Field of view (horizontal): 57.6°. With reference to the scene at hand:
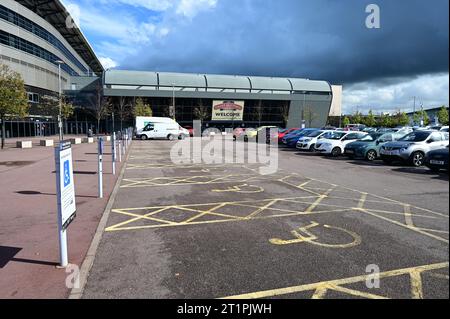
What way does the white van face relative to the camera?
to the viewer's left

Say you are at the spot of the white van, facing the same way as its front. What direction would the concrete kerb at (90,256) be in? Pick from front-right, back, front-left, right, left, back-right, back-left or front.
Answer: left

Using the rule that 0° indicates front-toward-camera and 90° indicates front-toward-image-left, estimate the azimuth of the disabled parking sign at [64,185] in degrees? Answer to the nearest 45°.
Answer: approximately 315°

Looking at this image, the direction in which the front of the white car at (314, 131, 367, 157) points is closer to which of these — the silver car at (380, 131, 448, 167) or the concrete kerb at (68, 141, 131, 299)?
the concrete kerb

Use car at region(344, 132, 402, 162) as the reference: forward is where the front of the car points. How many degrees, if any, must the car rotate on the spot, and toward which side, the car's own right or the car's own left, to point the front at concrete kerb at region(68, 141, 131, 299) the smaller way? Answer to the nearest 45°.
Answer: approximately 45° to the car's own left

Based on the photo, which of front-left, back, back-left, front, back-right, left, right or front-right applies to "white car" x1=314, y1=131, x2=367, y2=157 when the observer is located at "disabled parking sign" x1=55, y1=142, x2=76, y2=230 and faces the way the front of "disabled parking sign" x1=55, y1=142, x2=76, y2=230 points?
left

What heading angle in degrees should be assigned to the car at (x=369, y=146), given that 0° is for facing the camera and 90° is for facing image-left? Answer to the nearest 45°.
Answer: approximately 45°
